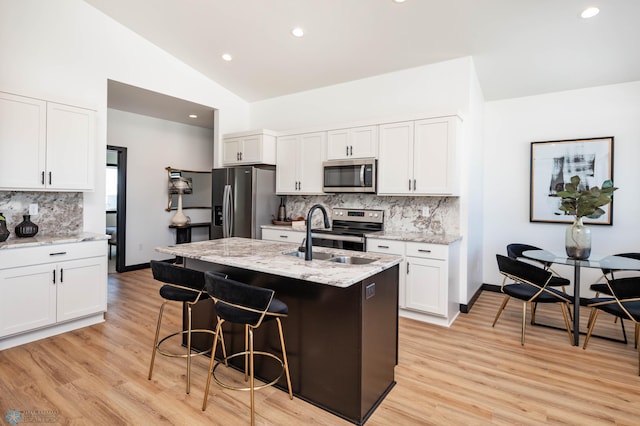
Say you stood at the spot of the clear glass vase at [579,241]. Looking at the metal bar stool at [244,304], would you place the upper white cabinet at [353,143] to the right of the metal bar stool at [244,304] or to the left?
right

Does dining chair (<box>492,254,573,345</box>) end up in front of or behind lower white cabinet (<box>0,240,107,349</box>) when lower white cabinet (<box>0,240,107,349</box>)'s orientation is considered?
in front

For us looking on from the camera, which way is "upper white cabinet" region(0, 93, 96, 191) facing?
facing the viewer and to the right of the viewer

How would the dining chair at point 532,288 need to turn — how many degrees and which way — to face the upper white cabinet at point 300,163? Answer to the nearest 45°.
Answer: approximately 135° to its left

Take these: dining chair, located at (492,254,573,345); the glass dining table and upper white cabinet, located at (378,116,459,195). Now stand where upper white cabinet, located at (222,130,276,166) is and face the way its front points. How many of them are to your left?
3

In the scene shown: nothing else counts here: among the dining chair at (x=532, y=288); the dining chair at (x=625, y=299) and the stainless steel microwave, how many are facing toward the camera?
1

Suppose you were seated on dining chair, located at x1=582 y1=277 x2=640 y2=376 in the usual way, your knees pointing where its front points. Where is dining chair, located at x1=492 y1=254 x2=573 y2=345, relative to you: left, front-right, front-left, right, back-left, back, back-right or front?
front-left

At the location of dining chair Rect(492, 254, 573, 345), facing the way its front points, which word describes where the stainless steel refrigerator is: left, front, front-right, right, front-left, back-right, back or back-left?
back-left

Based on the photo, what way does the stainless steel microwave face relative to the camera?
toward the camera

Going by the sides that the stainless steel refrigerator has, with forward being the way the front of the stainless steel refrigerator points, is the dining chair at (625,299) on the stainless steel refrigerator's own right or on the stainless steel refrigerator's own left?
on the stainless steel refrigerator's own left

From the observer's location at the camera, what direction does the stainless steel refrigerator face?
facing the viewer and to the left of the viewer

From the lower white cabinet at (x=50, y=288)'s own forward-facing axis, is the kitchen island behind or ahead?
ahead
